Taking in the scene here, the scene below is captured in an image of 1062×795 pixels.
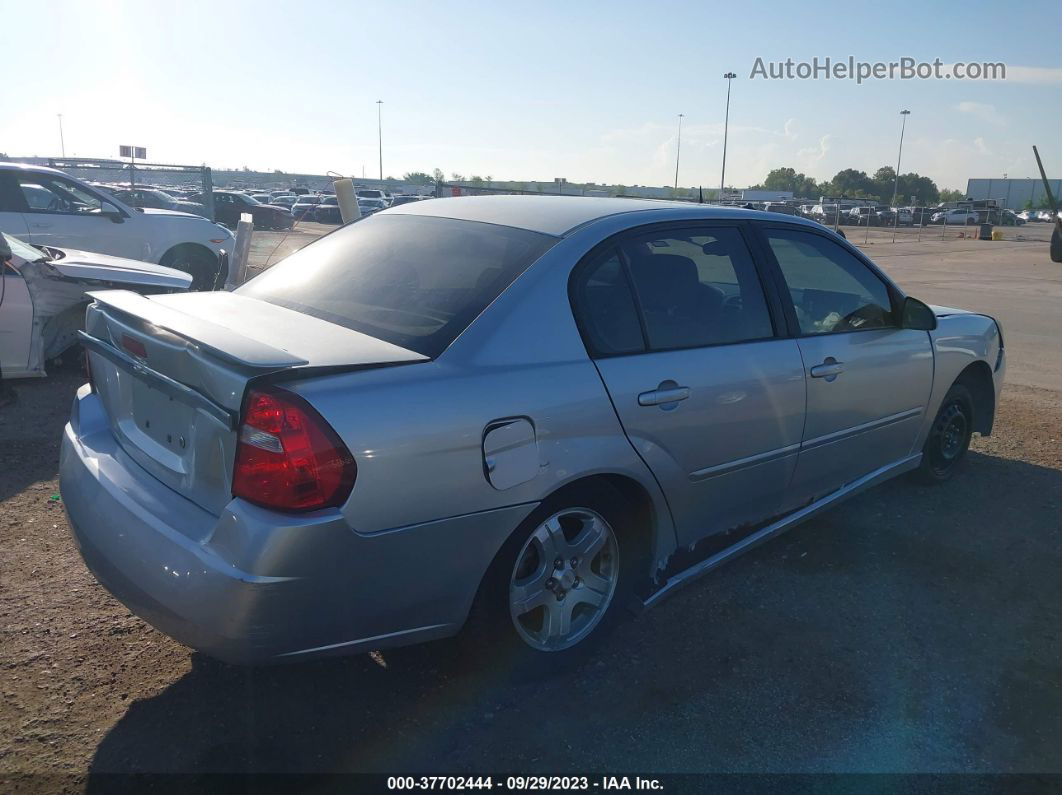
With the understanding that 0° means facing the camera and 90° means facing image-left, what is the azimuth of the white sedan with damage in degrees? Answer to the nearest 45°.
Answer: approximately 270°

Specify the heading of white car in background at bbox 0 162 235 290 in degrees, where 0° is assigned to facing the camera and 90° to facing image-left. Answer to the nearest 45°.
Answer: approximately 270°

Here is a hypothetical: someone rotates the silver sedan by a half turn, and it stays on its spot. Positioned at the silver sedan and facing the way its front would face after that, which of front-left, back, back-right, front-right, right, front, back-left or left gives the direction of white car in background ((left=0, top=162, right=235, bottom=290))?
right

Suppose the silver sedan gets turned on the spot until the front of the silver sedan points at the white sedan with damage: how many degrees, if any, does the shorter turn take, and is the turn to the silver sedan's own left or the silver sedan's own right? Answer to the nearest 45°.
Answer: approximately 90° to the silver sedan's own left

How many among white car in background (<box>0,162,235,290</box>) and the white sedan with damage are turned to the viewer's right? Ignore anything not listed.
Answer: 2

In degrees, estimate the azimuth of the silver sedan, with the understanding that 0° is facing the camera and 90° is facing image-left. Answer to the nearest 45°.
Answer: approximately 225°

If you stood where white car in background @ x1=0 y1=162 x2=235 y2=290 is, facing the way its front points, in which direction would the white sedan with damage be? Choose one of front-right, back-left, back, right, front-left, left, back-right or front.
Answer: right

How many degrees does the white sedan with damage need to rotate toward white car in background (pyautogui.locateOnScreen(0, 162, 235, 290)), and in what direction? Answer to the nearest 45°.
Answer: approximately 90° to its left
